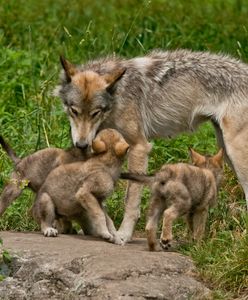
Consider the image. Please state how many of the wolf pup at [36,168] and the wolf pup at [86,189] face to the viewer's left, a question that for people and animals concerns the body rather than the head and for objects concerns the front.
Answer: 0

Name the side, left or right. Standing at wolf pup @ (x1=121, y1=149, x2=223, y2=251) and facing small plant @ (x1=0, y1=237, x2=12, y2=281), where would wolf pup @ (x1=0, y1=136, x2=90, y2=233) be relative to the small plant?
right

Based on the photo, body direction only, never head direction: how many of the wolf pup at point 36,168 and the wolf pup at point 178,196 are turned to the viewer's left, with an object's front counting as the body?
0

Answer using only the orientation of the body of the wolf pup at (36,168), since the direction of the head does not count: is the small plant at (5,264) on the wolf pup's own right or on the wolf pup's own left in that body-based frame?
on the wolf pup's own right

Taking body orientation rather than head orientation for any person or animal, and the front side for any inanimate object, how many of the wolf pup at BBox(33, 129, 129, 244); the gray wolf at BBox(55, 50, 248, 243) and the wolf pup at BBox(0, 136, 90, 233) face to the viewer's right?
2

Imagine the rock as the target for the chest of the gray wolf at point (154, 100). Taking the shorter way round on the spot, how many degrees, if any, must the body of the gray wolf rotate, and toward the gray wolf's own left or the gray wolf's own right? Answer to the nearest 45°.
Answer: approximately 90° to the gray wolf's own left

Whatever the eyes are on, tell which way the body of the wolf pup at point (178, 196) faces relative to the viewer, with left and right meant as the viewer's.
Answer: facing away from the viewer and to the right of the viewer

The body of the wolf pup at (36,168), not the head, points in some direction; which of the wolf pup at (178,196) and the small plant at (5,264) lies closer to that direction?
the wolf pup

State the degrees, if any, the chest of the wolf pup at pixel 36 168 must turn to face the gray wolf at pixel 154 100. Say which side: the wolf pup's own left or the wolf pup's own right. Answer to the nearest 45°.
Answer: approximately 45° to the wolf pup's own left

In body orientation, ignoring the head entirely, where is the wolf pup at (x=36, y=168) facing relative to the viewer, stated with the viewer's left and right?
facing to the right of the viewer

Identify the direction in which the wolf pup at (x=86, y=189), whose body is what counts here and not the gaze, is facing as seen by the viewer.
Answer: to the viewer's right

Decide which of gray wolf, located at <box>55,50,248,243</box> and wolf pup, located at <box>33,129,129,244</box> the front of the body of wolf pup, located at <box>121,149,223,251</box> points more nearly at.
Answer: the gray wolf

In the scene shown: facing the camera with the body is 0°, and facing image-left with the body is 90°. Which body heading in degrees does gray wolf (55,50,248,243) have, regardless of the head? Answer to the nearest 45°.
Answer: approximately 90°

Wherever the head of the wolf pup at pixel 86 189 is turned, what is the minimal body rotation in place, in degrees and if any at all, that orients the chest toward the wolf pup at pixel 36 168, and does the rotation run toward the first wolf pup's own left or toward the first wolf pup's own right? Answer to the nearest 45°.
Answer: approximately 135° to the first wolf pup's own left
